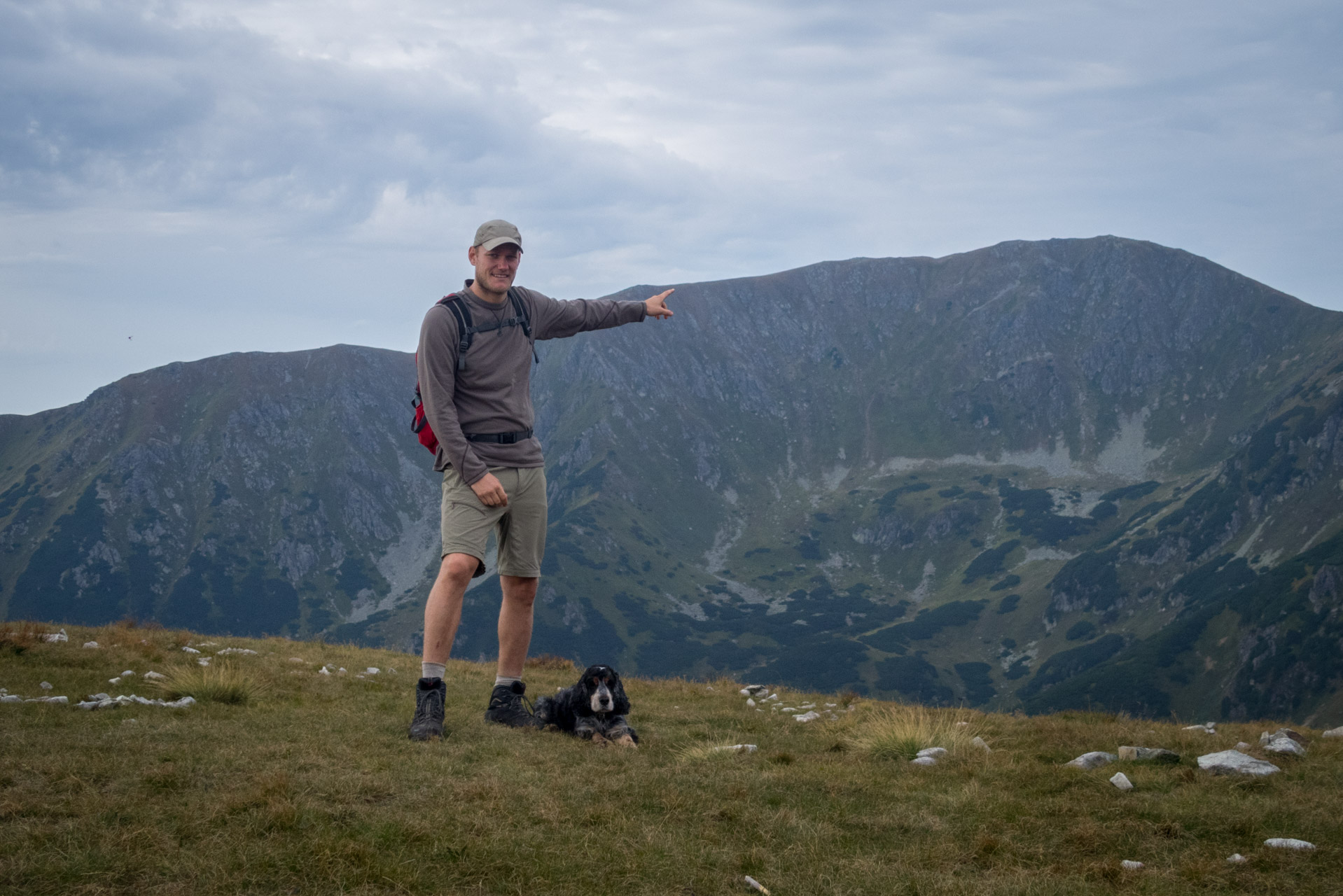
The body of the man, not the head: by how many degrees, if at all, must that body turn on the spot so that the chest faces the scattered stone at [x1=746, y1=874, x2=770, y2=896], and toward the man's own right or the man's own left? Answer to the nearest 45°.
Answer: approximately 45° to the man's own right

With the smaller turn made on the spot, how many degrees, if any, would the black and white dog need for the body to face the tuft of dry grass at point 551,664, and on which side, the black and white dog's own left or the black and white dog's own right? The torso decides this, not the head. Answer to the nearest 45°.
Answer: approximately 135° to the black and white dog's own left

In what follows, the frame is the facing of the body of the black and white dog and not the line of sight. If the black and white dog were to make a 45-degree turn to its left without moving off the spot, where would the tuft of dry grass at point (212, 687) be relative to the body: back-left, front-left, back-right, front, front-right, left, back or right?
back

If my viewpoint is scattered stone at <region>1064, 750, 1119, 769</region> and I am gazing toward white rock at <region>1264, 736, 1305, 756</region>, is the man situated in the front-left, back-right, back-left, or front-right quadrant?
back-left
